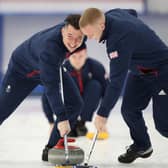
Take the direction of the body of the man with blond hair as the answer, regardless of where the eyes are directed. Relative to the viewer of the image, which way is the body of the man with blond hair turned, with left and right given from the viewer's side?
facing to the left of the viewer
